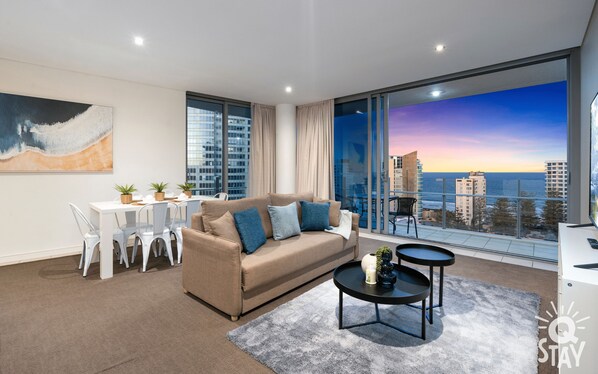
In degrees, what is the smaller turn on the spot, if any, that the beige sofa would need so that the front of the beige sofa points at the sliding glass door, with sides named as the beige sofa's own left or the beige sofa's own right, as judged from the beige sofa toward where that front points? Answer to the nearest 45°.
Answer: approximately 90° to the beige sofa's own left

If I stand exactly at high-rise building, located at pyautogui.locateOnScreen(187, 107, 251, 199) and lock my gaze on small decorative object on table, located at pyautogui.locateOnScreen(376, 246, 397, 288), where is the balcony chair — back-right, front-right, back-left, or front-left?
front-left

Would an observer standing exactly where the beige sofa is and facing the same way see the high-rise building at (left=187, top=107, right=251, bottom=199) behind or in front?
behind

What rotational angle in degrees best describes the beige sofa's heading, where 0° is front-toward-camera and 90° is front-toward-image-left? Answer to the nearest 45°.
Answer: approximately 315°

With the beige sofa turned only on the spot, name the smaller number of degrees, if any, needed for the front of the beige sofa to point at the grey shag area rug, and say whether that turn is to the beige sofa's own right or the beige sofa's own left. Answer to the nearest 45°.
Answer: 0° — it already faces it

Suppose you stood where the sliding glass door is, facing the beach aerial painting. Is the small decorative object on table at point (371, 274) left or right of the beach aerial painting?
left

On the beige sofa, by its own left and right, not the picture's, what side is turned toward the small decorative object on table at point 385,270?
front

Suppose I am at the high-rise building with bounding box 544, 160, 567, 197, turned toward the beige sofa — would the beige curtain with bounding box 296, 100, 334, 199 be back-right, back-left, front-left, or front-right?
front-right

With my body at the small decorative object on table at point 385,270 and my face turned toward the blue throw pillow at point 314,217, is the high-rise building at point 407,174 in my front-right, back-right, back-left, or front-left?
front-right
